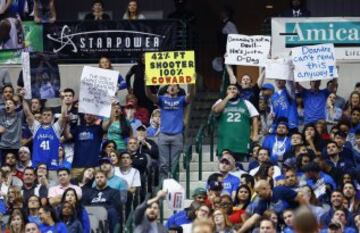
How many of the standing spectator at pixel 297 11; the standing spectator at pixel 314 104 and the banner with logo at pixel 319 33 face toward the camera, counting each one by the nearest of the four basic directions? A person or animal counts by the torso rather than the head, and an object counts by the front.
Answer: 3

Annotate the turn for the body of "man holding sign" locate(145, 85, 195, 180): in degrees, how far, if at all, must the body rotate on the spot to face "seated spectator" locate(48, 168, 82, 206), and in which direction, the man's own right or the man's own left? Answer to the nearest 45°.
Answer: approximately 45° to the man's own right

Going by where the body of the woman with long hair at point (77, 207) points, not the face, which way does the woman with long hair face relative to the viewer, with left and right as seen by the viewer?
facing the viewer and to the left of the viewer

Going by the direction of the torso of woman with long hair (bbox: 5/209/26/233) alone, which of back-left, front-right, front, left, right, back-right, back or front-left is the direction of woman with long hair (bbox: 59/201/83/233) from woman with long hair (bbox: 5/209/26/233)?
left

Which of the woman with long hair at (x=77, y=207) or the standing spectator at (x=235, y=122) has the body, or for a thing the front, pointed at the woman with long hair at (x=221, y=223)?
the standing spectator

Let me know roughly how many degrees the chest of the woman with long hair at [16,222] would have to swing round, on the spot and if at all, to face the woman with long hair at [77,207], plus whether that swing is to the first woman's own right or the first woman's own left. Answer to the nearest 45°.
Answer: approximately 90° to the first woman's own left
